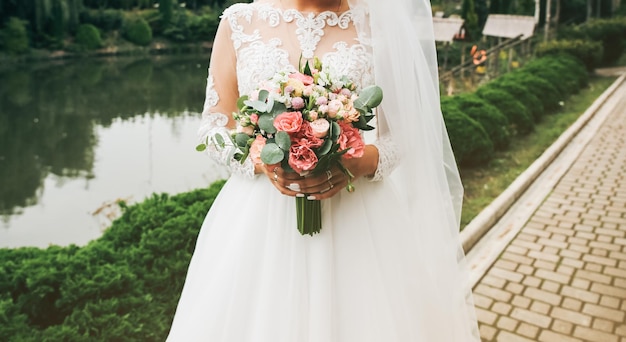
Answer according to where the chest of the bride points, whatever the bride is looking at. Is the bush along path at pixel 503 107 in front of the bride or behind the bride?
behind

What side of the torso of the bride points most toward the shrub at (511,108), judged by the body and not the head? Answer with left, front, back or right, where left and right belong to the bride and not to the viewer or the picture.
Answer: back

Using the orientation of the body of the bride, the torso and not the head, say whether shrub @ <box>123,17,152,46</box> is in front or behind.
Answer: behind

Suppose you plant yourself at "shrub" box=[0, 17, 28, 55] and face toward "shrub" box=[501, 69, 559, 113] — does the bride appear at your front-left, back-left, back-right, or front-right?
front-right

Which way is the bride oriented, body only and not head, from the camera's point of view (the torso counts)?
toward the camera

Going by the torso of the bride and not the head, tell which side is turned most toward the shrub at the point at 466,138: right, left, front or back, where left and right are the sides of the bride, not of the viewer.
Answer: back

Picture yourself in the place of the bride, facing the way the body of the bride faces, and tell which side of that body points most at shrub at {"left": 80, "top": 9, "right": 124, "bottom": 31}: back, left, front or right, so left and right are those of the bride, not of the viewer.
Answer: back
